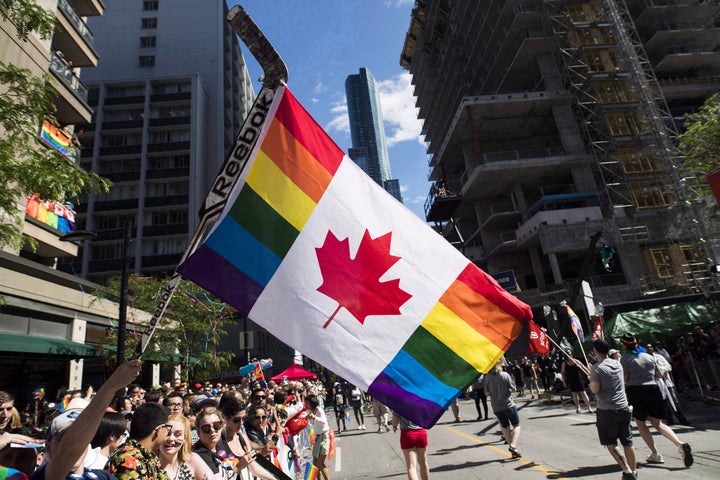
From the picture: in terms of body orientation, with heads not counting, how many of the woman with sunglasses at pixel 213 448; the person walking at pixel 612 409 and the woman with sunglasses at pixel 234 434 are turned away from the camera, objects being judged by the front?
1

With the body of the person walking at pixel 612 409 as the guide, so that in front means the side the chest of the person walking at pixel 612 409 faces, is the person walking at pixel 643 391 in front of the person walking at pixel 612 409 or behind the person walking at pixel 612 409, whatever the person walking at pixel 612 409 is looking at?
in front

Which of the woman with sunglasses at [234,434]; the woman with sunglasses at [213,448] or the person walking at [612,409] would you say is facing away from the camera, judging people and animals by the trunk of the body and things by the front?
the person walking

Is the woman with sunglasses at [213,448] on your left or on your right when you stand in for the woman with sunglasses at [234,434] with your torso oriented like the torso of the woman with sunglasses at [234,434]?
on your right

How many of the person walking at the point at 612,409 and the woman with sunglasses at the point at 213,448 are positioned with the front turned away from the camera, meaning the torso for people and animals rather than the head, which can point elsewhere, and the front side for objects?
1

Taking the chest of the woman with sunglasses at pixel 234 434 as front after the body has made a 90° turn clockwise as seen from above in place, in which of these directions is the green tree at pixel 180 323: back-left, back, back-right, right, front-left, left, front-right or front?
back-right

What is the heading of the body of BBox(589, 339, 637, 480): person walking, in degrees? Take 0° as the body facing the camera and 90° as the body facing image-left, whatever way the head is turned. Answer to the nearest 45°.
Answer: approximately 180°

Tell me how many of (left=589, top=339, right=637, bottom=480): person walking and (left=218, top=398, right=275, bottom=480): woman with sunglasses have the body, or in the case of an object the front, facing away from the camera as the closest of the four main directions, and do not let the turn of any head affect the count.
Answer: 1

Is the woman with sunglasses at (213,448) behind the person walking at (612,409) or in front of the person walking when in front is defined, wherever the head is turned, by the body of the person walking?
behind

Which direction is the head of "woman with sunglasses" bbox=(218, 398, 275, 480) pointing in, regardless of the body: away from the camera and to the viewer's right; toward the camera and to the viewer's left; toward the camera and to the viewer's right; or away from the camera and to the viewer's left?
toward the camera and to the viewer's right

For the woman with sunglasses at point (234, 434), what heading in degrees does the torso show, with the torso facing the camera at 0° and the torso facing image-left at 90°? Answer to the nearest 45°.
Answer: approximately 315°

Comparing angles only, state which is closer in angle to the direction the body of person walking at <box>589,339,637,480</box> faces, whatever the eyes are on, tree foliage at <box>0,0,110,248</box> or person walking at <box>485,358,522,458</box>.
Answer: the person walking
